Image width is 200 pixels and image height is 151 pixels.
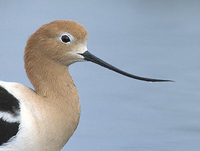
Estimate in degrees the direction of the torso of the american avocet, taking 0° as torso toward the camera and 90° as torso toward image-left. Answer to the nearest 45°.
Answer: approximately 270°
